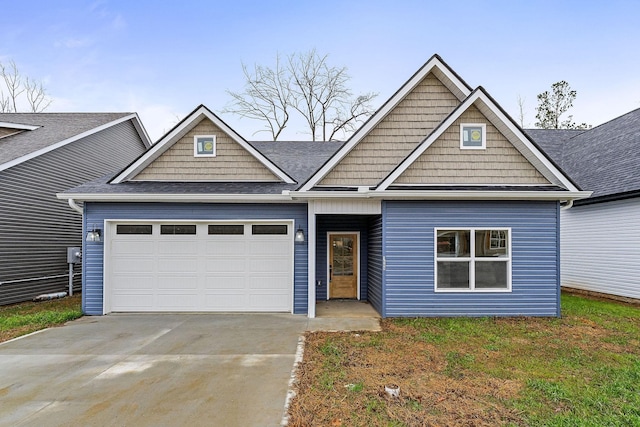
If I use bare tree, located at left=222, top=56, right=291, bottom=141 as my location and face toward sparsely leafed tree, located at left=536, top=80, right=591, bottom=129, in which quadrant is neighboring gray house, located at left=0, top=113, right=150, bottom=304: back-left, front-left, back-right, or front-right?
back-right

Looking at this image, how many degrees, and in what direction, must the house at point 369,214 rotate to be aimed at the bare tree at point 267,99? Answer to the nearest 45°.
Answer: approximately 180°

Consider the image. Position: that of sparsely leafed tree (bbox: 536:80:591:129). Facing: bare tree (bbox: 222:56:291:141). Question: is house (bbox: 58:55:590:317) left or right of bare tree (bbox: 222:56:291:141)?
left

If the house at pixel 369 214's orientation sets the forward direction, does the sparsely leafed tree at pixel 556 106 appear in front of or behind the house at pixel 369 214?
behind

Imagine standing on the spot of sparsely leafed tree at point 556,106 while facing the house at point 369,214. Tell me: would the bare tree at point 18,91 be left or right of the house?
right

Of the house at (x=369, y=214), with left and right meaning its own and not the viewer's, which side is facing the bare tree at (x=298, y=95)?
back

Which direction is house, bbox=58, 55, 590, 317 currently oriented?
toward the camera
